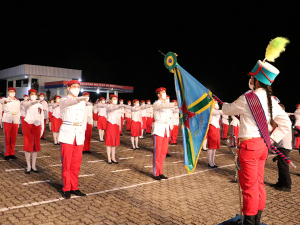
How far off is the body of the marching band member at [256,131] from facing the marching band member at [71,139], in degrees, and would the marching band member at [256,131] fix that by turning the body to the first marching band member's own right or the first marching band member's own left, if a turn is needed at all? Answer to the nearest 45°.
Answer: approximately 45° to the first marching band member's own left

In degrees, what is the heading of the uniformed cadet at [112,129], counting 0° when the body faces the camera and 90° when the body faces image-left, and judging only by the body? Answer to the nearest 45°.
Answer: approximately 315°

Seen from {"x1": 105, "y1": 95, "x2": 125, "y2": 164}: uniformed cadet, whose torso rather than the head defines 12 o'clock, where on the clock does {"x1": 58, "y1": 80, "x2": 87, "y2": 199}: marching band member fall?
{"x1": 58, "y1": 80, "x2": 87, "y2": 199}: marching band member is roughly at 2 o'clock from {"x1": 105, "y1": 95, "x2": 125, "y2": 164}: uniformed cadet.

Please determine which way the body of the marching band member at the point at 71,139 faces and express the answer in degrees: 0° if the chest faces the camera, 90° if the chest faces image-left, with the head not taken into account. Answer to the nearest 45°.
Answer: approximately 315°

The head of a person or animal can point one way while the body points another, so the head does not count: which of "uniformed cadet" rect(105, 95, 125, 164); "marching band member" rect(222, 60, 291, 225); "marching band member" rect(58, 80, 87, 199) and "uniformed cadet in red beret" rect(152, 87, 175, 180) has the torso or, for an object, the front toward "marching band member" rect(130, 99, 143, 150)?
"marching band member" rect(222, 60, 291, 225)

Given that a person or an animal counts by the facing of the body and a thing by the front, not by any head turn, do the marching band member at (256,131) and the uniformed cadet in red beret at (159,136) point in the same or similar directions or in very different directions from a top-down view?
very different directions

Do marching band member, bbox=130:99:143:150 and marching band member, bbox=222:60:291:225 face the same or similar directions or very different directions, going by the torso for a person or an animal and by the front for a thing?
very different directions

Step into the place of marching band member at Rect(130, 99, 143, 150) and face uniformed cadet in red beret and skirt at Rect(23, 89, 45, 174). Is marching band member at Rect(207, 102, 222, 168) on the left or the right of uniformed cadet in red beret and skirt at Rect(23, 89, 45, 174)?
left

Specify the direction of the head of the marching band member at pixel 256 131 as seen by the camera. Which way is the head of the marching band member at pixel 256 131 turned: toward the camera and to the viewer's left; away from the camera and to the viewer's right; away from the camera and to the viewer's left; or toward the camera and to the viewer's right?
away from the camera and to the viewer's left

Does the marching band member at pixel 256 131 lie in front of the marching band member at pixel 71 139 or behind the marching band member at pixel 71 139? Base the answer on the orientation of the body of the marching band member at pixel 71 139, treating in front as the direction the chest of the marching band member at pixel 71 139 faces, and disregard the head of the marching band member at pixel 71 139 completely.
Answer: in front

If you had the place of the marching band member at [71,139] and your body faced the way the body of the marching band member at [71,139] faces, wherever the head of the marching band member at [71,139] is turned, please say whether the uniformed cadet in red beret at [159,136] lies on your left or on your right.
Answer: on your left
